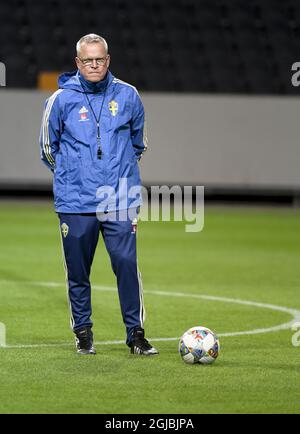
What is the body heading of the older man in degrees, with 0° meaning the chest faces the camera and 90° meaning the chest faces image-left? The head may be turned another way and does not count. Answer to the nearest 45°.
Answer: approximately 0°
